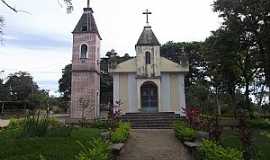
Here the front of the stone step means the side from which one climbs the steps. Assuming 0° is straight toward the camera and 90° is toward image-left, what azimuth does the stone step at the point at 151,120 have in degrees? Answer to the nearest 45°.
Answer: approximately 0°

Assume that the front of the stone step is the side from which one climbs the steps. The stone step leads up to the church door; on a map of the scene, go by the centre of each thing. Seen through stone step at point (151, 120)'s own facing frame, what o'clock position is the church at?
The church is roughly at 6 o'clock from the stone step.

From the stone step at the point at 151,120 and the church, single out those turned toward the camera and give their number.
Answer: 2

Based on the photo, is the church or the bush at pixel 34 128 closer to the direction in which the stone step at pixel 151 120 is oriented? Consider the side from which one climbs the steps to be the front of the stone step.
the bush

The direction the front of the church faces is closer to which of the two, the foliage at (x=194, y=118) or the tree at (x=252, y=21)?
the foliage

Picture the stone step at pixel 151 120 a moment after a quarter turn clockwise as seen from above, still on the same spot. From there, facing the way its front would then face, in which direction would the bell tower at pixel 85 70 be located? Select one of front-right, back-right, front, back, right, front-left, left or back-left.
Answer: front-right

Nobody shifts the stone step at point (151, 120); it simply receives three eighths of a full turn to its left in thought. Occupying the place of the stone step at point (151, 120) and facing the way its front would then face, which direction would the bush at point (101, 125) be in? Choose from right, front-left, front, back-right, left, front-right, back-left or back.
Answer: back

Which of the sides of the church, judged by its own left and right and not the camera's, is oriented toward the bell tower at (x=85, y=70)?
right

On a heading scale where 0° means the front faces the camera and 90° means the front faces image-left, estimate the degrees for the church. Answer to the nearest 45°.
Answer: approximately 0°

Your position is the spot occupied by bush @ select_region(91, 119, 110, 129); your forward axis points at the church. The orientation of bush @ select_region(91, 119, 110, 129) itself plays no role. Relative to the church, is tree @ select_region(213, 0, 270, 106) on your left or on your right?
right

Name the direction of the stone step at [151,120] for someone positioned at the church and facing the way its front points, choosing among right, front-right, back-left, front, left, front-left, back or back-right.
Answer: front
